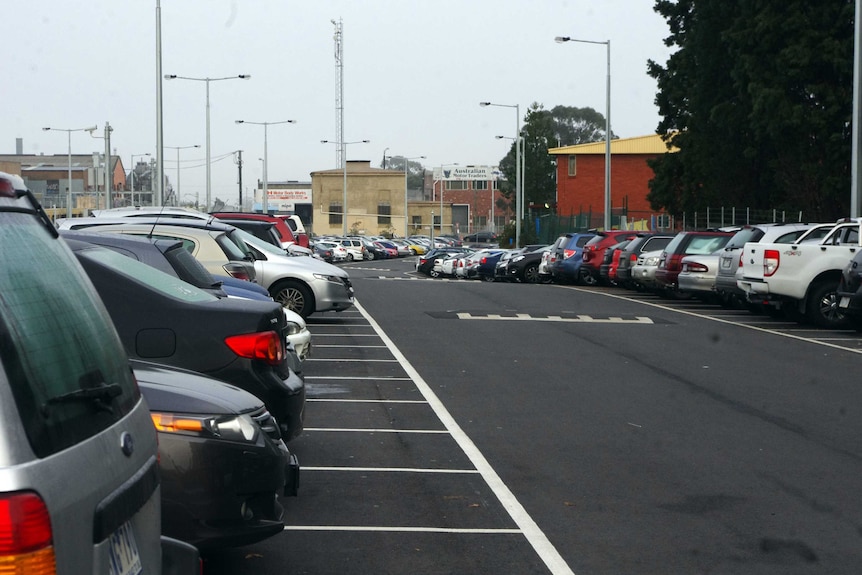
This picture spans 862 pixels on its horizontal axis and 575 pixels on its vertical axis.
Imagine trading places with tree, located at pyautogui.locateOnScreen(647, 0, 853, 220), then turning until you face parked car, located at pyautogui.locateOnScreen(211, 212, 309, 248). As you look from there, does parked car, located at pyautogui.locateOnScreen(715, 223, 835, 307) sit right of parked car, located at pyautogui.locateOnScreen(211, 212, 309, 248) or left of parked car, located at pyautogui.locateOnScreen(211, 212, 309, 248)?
left

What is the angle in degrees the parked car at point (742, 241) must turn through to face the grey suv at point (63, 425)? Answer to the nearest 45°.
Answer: approximately 135° to its right

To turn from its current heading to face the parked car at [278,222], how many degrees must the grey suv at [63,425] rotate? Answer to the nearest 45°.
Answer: approximately 45° to its right

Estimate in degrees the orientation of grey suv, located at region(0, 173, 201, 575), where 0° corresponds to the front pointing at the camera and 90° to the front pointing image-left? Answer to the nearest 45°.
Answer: approximately 135°

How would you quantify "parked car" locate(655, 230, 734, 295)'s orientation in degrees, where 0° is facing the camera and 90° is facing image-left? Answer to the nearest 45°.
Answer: approximately 225°

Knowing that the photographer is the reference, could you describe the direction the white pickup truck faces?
facing away from the viewer and to the right of the viewer

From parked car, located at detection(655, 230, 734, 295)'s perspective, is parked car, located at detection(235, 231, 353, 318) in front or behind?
behind

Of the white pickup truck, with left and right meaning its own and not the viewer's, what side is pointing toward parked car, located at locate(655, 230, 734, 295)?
left

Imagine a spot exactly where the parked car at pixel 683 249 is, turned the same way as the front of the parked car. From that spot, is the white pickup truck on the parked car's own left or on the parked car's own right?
on the parked car's own right

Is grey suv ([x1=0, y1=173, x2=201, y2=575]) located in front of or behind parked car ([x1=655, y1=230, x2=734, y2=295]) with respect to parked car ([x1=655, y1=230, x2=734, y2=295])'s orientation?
behind

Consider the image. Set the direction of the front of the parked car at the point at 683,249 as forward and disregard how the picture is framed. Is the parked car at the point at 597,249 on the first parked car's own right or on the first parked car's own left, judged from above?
on the first parked car's own left

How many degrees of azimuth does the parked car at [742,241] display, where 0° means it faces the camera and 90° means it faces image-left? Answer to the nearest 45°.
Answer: approximately 225°
